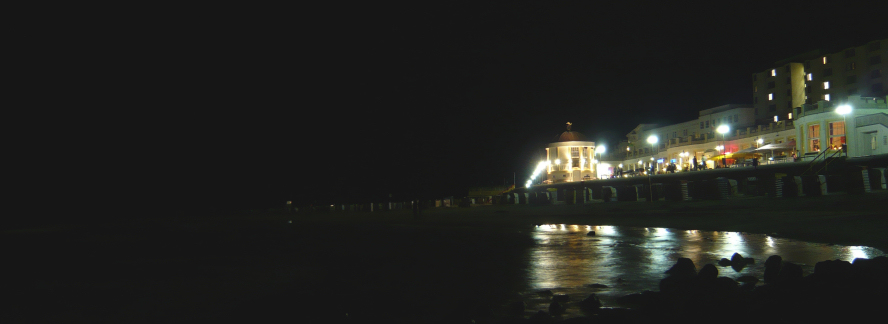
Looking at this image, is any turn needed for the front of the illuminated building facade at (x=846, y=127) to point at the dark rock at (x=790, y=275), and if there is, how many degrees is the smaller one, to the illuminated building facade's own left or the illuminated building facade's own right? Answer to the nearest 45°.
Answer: approximately 45° to the illuminated building facade's own left

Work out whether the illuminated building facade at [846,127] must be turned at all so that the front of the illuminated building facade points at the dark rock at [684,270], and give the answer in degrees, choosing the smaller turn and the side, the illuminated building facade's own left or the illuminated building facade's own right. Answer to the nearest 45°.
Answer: approximately 45° to the illuminated building facade's own left

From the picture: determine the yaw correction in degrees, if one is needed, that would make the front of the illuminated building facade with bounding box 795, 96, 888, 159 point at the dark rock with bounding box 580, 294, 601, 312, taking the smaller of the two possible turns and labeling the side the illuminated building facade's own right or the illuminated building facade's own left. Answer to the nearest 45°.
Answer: approximately 45° to the illuminated building facade's own left

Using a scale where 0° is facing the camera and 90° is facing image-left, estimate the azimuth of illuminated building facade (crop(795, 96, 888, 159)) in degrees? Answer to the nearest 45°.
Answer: approximately 45°

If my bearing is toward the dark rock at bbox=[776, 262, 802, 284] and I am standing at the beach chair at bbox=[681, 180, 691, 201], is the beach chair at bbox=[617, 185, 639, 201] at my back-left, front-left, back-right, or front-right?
back-right

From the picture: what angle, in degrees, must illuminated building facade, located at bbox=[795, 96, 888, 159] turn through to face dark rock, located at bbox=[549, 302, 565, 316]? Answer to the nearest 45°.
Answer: approximately 45° to its left
